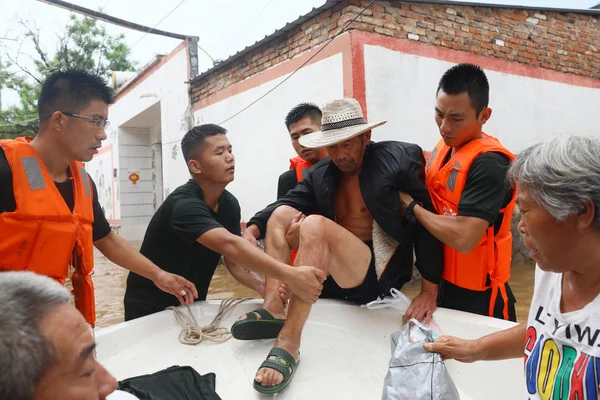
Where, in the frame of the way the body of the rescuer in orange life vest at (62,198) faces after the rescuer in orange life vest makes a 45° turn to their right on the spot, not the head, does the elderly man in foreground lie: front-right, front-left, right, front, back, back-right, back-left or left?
front

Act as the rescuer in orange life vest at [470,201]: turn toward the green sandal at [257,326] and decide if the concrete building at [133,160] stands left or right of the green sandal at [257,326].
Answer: right

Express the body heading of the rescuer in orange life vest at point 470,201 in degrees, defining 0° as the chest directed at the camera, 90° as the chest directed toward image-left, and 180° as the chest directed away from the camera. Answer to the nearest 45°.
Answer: approximately 45°

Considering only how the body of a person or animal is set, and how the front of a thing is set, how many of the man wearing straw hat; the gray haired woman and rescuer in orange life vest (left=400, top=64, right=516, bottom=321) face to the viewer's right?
0

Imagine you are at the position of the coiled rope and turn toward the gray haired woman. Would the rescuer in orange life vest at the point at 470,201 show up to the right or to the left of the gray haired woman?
left

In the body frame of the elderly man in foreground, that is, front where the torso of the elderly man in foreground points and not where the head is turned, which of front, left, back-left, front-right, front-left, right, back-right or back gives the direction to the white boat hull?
front-left

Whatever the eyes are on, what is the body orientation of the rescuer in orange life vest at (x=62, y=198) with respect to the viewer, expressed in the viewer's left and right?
facing the viewer and to the right of the viewer

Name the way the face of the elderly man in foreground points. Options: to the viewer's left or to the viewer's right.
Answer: to the viewer's right

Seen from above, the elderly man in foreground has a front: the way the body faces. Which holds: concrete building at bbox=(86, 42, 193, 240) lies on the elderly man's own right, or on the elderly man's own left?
on the elderly man's own left

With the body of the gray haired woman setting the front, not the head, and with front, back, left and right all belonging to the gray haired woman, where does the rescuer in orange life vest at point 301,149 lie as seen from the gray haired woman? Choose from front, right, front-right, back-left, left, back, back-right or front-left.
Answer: right

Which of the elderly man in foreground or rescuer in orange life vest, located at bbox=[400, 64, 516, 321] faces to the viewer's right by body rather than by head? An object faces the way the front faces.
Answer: the elderly man in foreground

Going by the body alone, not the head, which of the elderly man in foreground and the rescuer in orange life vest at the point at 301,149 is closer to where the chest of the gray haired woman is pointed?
the elderly man in foreground

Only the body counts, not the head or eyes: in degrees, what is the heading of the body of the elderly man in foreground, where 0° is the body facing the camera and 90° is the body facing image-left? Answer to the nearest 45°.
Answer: approximately 270°

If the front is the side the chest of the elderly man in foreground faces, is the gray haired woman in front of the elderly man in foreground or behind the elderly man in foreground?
in front

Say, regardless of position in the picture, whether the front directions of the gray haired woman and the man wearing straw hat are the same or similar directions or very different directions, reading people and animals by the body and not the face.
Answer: same or similar directions

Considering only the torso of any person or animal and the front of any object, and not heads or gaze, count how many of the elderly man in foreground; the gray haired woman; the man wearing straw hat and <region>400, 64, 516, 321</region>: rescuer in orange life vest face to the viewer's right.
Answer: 1
